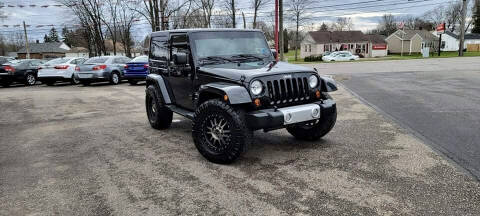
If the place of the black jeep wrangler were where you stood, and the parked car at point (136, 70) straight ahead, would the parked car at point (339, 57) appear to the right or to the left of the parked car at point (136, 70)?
right

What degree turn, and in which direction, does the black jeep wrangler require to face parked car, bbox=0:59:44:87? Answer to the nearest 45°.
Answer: approximately 180°

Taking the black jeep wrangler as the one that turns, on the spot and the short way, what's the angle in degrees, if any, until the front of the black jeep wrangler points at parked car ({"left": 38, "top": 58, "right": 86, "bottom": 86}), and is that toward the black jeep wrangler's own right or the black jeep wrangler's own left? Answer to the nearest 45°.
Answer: approximately 180°
